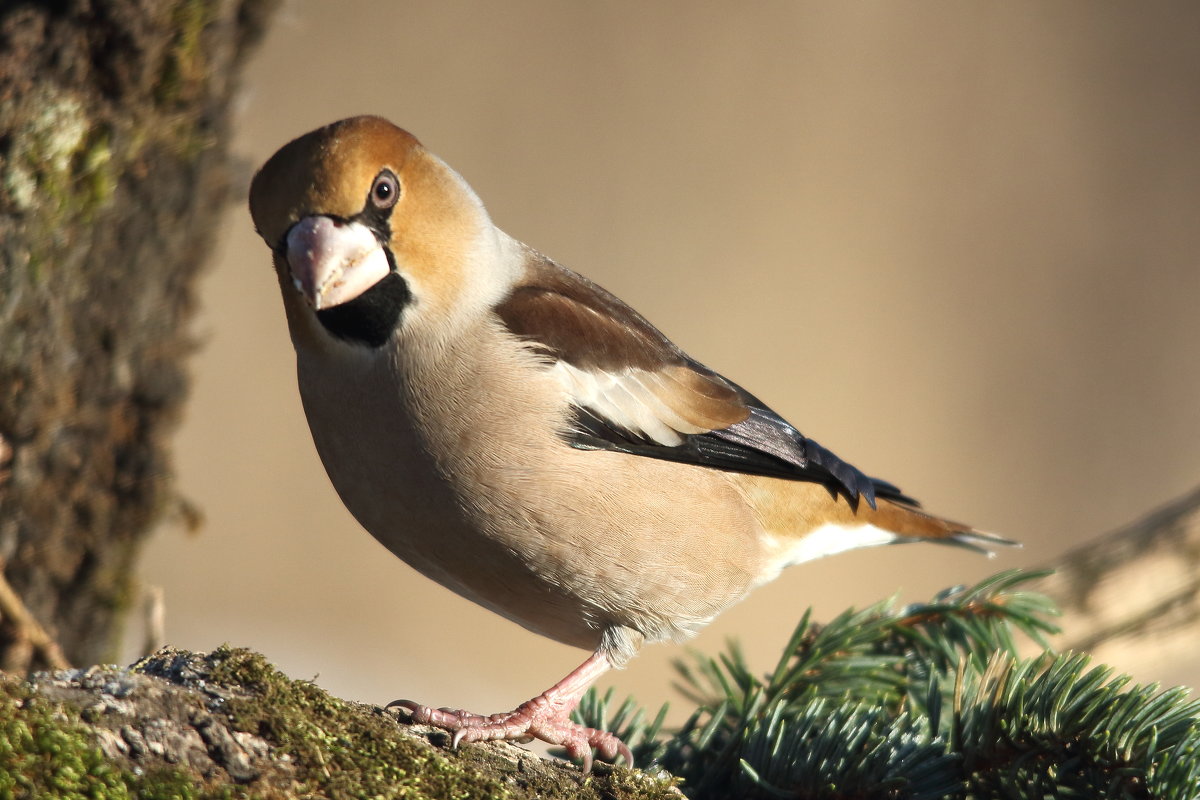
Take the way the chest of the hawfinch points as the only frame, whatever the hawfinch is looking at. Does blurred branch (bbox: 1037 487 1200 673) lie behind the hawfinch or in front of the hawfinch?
behind

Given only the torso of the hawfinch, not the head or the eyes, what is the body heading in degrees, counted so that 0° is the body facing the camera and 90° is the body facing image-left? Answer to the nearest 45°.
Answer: approximately 45°

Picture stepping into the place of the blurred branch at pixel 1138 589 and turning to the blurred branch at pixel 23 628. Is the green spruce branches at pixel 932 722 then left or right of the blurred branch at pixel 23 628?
left

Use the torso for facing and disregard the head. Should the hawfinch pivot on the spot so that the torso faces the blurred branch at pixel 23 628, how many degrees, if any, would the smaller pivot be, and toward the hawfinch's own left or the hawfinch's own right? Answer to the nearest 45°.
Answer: approximately 45° to the hawfinch's own right

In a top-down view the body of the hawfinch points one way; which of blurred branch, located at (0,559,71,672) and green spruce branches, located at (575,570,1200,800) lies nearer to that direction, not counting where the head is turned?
the blurred branch
